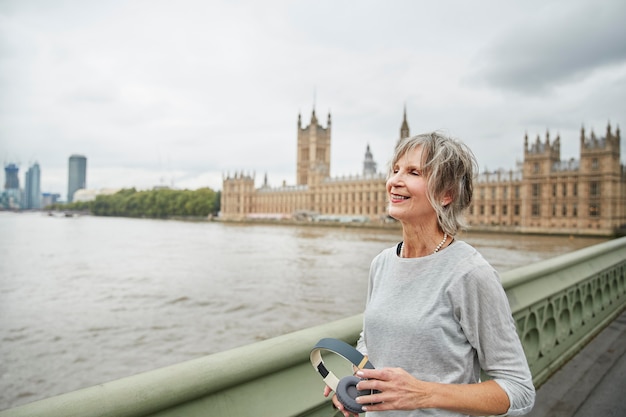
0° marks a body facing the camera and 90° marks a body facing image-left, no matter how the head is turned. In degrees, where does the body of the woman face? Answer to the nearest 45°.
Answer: approximately 45°

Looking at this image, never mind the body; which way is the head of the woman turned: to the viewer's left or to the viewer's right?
to the viewer's left
